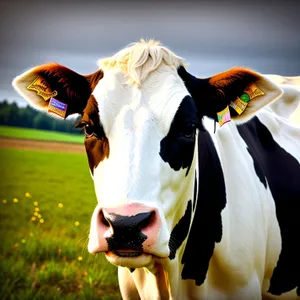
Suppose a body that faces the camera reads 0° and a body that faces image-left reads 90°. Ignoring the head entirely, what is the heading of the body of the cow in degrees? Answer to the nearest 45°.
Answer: approximately 45°
